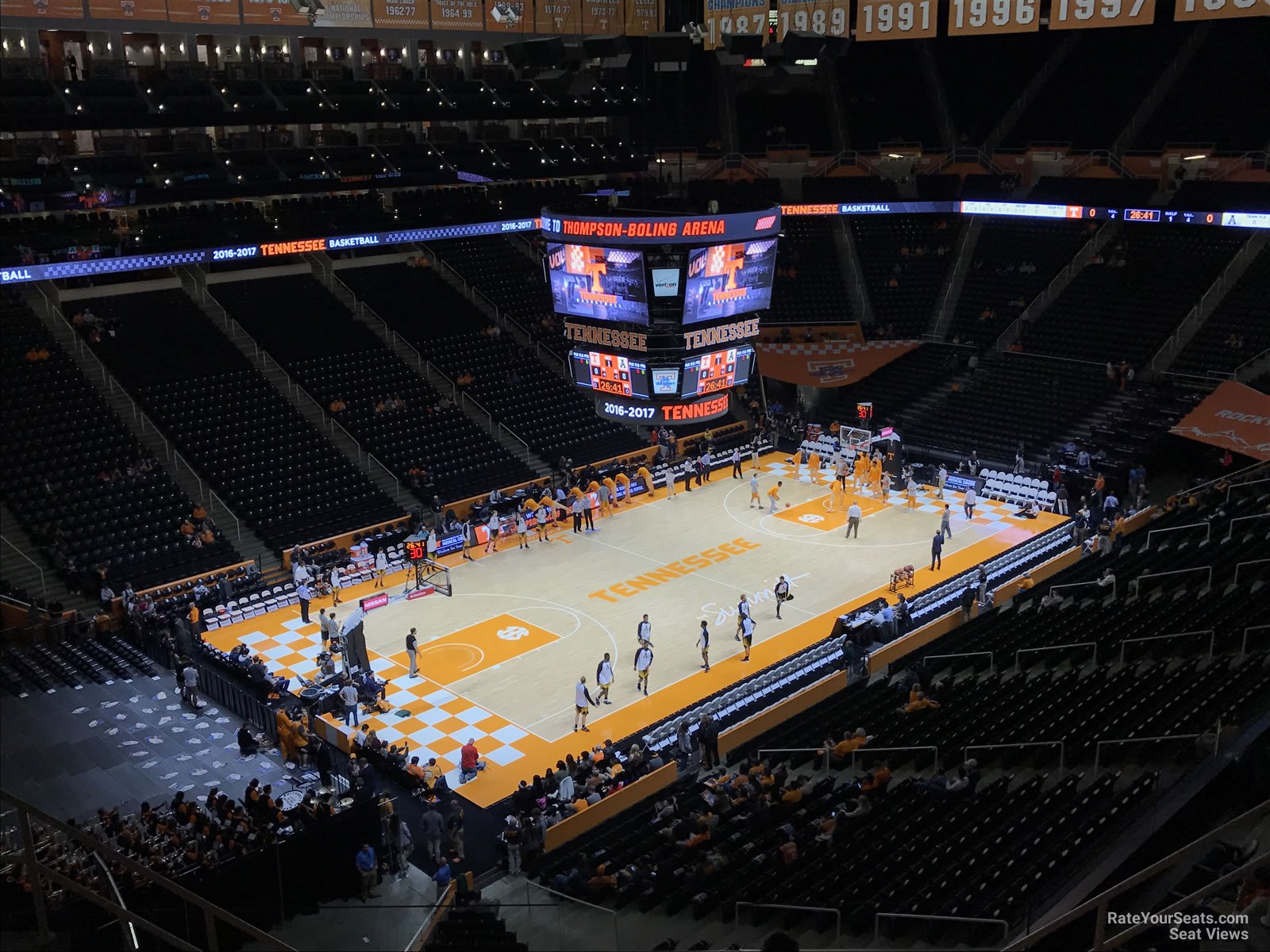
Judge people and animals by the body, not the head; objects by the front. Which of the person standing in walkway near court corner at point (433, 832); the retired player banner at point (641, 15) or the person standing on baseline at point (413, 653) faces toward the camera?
the retired player banner

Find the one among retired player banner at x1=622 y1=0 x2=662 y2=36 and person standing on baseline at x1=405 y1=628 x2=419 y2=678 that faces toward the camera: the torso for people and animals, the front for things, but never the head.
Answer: the retired player banner

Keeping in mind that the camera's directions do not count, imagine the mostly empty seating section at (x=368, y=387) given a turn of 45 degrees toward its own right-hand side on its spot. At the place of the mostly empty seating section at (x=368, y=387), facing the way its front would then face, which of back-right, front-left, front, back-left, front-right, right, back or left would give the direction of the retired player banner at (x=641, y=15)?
back-left

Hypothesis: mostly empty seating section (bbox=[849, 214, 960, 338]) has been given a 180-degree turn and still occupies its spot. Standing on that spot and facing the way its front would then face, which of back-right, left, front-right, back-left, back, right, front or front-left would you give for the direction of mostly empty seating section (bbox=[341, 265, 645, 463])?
back-left

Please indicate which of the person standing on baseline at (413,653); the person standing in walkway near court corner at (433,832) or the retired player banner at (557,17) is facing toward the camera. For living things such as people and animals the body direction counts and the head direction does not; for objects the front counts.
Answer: the retired player banner

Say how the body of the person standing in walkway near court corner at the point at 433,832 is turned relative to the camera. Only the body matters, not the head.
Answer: away from the camera

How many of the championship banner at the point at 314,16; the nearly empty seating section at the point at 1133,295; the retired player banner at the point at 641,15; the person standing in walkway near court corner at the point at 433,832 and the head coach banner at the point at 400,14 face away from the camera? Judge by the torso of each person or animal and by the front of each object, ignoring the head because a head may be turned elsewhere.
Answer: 1

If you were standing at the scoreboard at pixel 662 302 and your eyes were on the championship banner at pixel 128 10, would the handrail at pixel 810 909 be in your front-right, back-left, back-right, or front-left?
back-left

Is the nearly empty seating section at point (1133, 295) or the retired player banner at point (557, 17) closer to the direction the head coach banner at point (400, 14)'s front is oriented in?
the nearly empty seating section

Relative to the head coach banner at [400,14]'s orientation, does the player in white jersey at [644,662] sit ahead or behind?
ahead

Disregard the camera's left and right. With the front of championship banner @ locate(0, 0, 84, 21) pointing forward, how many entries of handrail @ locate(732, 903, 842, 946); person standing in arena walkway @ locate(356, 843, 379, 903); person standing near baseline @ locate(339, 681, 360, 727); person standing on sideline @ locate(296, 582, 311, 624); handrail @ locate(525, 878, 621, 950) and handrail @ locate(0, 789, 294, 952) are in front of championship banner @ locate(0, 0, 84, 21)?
6

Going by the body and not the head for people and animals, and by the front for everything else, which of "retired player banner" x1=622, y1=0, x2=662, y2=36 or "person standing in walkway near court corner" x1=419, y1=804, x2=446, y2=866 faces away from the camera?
the person standing in walkway near court corner

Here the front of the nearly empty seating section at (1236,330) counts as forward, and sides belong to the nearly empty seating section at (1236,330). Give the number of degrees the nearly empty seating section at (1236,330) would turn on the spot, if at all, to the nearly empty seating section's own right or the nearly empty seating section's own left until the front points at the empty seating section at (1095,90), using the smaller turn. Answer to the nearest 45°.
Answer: approximately 90° to the nearly empty seating section's own right

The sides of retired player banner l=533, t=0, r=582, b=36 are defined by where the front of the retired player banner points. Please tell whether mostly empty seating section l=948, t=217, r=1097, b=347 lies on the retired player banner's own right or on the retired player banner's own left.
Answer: on the retired player banner's own left

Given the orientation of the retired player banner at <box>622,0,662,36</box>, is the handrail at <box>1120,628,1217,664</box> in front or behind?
in front

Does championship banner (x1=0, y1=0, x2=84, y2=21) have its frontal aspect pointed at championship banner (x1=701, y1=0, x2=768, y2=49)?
no

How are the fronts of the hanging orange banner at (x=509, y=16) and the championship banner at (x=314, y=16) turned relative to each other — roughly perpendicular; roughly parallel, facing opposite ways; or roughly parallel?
roughly parallel

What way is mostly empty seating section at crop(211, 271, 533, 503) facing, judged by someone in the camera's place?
facing the viewer and to the right of the viewer
